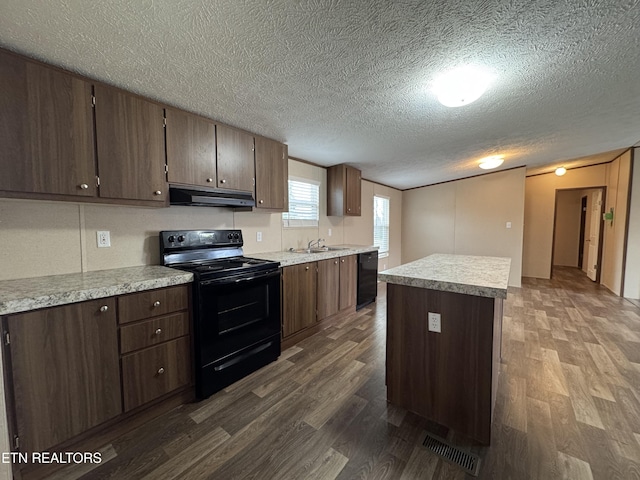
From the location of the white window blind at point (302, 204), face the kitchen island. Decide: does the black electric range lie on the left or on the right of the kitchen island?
right

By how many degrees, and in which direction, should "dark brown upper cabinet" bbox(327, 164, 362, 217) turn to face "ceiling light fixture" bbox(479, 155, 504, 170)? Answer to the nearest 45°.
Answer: approximately 45° to its left

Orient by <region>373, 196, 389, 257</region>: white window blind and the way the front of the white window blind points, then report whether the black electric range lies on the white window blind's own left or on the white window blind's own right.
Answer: on the white window blind's own right
